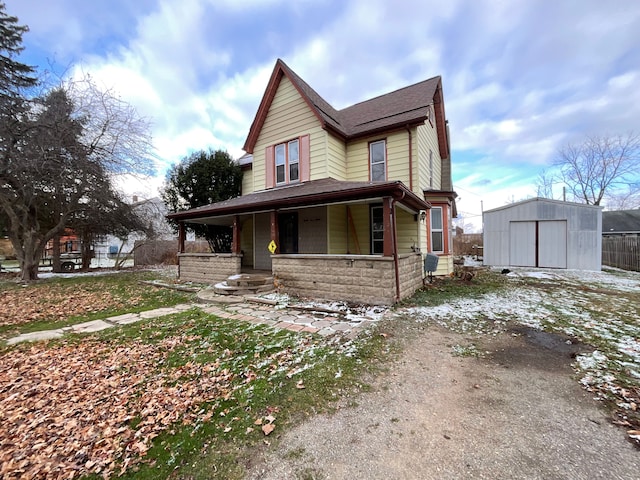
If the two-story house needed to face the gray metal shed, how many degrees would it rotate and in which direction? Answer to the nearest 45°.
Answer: approximately 135° to its left

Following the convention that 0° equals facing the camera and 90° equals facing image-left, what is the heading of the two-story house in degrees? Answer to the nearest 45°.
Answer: approximately 45°

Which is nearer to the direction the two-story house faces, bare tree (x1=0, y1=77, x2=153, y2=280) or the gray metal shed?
the bare tree

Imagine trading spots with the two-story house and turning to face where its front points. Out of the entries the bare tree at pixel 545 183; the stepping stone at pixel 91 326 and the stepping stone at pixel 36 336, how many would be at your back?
1

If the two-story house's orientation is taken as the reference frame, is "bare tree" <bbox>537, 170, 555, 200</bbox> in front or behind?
behind

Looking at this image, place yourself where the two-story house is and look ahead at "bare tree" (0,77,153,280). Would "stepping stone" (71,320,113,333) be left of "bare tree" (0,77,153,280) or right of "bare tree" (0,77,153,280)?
left

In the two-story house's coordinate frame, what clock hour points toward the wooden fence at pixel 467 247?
The wooden fence is roughly at 6 o'clock from the two-story house.

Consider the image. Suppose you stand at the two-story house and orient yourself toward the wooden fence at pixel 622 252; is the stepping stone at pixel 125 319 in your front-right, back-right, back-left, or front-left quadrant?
back-right

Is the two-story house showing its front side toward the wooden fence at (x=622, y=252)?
no

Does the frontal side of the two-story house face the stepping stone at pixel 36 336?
yes

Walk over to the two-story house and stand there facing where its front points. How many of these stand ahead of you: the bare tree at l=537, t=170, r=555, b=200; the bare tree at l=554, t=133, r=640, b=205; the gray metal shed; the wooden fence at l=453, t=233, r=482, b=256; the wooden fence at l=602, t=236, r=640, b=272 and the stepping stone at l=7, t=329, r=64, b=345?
1

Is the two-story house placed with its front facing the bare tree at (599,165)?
no

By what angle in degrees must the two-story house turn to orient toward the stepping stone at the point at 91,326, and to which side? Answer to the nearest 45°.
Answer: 0° — it already faces it

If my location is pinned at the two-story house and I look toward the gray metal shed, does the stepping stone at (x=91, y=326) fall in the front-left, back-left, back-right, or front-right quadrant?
back-right

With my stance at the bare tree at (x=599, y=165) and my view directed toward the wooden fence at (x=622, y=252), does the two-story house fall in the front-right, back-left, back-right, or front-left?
front-right
